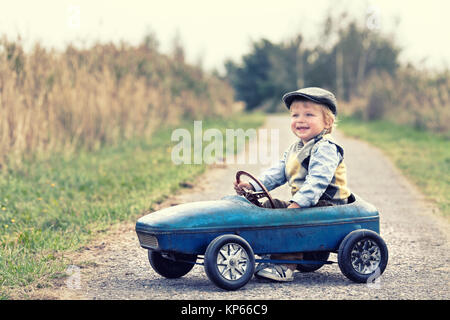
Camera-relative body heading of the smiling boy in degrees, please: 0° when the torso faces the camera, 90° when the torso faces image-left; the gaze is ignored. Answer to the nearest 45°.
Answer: approximately 45°

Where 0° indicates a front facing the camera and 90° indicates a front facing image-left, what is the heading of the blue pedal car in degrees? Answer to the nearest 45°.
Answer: approximately 45°

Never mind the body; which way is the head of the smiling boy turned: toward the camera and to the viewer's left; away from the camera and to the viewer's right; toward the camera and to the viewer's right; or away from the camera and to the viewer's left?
toward the camera and to the viewer's left
